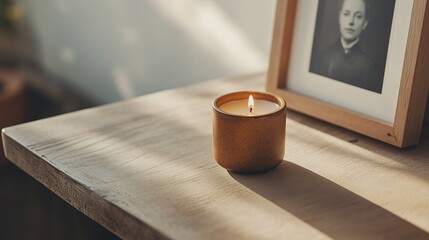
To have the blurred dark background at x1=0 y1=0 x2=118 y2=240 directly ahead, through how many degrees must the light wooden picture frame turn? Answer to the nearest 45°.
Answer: approximately 90° to its right

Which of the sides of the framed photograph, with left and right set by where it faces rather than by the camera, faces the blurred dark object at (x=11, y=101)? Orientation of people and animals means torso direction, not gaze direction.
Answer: right

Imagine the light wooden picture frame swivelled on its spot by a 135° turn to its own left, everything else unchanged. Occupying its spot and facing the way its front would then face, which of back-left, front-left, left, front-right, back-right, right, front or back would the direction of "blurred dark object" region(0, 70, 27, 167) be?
back-left

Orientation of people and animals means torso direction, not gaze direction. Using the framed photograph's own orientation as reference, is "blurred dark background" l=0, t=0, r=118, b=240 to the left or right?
on its right

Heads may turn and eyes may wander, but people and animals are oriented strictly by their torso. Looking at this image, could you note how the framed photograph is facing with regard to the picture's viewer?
facing the viewer and to the left of the viewer
